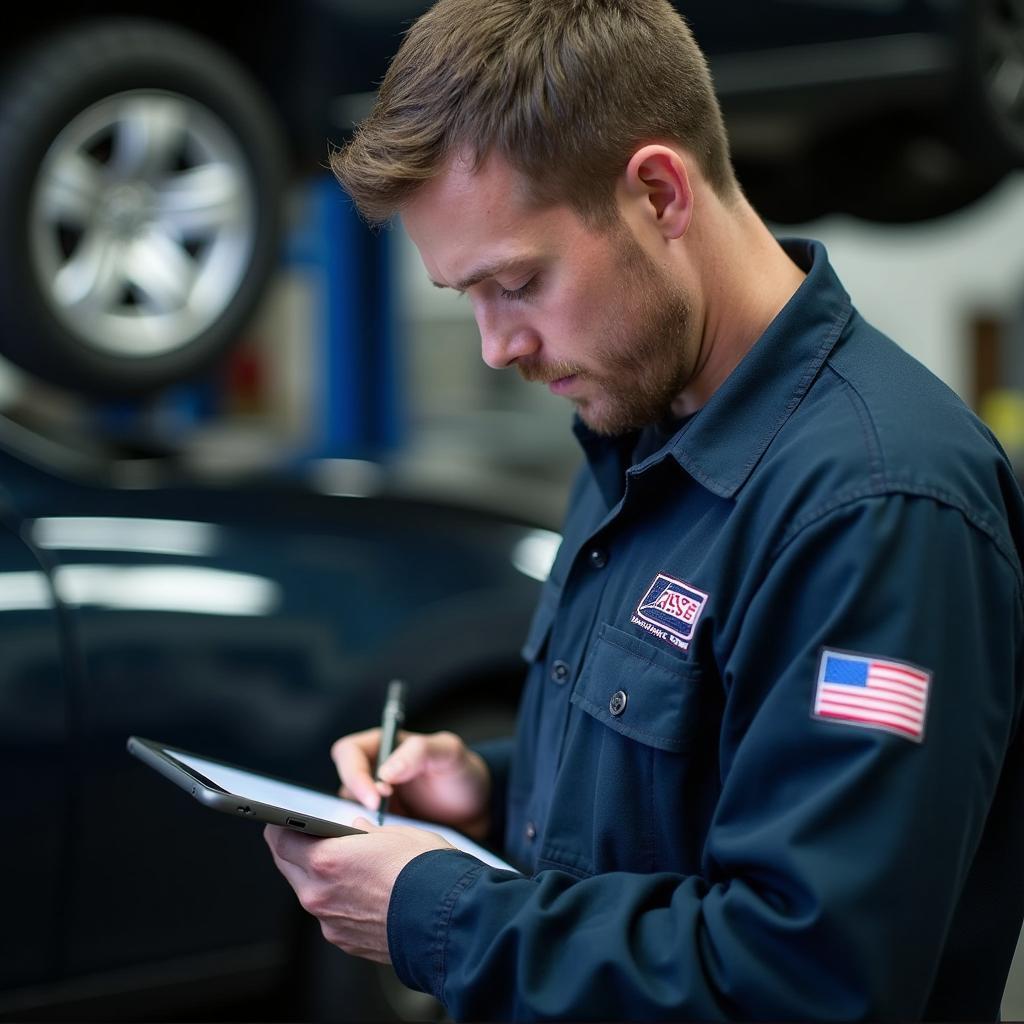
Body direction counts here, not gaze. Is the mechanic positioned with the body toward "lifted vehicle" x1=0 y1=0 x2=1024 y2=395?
no

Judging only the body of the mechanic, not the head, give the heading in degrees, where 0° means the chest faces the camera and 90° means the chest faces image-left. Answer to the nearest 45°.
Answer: approximately 45°

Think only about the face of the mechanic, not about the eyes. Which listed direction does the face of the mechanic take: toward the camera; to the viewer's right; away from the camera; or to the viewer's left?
to the viewer's left

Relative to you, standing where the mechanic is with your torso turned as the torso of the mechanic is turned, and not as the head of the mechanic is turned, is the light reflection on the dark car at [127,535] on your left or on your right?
on your right

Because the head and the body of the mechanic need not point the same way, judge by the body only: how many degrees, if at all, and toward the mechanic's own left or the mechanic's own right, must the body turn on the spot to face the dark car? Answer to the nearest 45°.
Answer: approximately 90° to the mechanic's own right
